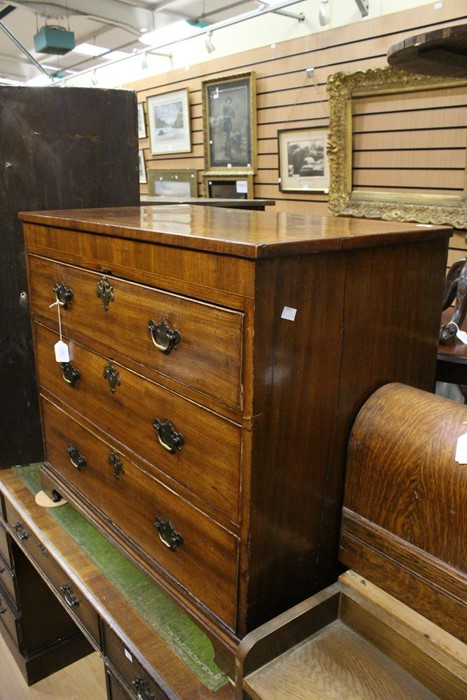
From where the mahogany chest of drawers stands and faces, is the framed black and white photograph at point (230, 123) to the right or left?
on its right

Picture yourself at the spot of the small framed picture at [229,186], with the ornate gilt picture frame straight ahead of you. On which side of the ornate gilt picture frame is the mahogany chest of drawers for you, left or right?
right

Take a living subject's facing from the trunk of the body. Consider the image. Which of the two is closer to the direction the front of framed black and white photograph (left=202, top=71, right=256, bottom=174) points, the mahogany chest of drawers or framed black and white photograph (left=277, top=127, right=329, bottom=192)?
the mahogany chest of drawers

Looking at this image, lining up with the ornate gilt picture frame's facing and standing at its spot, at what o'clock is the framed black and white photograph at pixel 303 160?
The framed black and white photograph is roughly at 3 o'clock from the ornate gilt picture frame.

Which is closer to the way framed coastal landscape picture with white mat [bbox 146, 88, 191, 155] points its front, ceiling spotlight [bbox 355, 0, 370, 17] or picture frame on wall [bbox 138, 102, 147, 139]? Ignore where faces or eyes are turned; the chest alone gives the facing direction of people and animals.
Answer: the ceiling spotlight

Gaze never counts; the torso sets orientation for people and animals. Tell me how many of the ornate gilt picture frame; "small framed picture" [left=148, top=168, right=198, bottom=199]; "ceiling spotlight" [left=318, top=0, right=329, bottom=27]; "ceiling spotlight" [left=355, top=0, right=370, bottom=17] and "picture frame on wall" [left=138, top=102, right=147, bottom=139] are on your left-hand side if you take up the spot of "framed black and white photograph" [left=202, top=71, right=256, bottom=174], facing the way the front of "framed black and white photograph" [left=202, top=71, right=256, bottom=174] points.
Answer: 3

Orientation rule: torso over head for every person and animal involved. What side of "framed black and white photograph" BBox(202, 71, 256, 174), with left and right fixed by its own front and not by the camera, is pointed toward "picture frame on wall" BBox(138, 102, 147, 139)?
right

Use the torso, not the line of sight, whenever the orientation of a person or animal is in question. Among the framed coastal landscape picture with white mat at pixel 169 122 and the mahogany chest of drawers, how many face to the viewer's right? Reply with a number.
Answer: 0

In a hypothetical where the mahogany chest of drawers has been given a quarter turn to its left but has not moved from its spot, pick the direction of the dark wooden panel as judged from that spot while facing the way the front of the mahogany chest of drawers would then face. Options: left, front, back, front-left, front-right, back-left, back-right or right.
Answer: back

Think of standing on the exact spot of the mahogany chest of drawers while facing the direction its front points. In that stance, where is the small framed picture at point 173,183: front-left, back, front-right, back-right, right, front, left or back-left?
back-right

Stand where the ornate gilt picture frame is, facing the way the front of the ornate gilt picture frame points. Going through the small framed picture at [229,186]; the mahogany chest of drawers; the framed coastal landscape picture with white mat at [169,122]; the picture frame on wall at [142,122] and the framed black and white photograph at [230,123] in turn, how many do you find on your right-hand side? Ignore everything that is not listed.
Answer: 4

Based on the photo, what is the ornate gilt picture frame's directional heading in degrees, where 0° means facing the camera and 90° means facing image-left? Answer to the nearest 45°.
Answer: approximately 45°

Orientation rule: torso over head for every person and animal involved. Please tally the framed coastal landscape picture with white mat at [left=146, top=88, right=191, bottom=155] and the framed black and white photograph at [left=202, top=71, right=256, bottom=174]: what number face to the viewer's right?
0

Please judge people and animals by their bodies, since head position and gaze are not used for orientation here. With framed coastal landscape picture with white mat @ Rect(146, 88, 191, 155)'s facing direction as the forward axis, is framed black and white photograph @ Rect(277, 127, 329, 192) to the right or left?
on its left

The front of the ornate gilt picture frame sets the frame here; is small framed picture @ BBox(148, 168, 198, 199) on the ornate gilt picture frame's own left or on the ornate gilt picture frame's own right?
on the ornate gilt picture frame's own right

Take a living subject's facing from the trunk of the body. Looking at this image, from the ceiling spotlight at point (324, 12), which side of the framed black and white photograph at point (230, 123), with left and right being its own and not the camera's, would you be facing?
left

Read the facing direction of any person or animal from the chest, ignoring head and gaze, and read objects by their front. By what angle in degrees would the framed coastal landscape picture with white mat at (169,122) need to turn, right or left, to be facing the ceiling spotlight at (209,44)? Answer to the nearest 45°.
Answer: approximately 45° to its left
